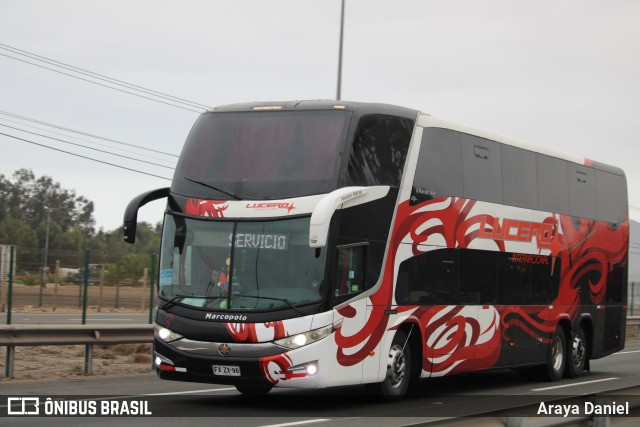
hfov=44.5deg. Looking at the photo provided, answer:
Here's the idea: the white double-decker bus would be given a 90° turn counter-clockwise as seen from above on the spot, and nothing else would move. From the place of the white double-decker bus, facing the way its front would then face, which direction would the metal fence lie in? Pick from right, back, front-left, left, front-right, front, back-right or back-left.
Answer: back

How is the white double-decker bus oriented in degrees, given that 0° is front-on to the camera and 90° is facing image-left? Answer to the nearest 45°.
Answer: approximately 45°

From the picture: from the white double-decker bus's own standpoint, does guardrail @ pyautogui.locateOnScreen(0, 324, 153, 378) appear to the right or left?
on its right
